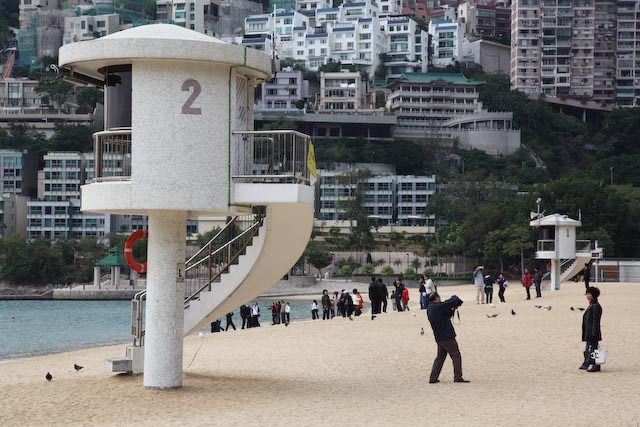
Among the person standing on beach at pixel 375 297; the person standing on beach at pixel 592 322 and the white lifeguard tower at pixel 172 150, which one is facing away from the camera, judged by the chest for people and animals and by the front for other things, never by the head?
the person standing on beach at pixel 375 297

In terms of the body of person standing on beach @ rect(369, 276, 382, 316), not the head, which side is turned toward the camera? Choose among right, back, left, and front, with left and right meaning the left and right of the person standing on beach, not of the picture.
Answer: back

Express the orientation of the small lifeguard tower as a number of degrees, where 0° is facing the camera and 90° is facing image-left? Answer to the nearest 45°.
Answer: approximately 45°

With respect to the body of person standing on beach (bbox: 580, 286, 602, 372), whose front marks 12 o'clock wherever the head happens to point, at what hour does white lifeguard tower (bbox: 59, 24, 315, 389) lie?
The white lifeguard tower is roughly at 11 o'clock from the person standing on beach.

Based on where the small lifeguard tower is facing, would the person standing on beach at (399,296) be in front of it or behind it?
in front

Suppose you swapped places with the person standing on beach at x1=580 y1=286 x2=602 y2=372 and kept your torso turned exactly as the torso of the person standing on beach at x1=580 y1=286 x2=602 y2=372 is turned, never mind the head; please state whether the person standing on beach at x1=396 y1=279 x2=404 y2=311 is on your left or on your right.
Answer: on your right

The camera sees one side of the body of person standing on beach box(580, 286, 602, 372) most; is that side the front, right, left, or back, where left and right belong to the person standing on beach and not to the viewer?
left

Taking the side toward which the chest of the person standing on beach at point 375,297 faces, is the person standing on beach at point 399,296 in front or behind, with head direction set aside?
in front

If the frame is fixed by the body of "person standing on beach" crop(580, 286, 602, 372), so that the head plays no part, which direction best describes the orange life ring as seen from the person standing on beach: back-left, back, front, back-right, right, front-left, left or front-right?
front

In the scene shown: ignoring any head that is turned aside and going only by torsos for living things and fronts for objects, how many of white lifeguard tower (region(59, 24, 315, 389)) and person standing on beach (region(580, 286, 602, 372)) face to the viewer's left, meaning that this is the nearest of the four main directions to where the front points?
2

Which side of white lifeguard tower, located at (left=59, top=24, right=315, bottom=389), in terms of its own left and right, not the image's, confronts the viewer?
left
